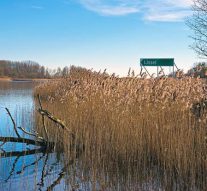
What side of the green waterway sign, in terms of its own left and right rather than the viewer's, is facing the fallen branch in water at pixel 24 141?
front

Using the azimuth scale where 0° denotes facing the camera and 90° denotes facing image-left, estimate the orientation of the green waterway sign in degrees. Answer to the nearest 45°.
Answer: approximately 0°
